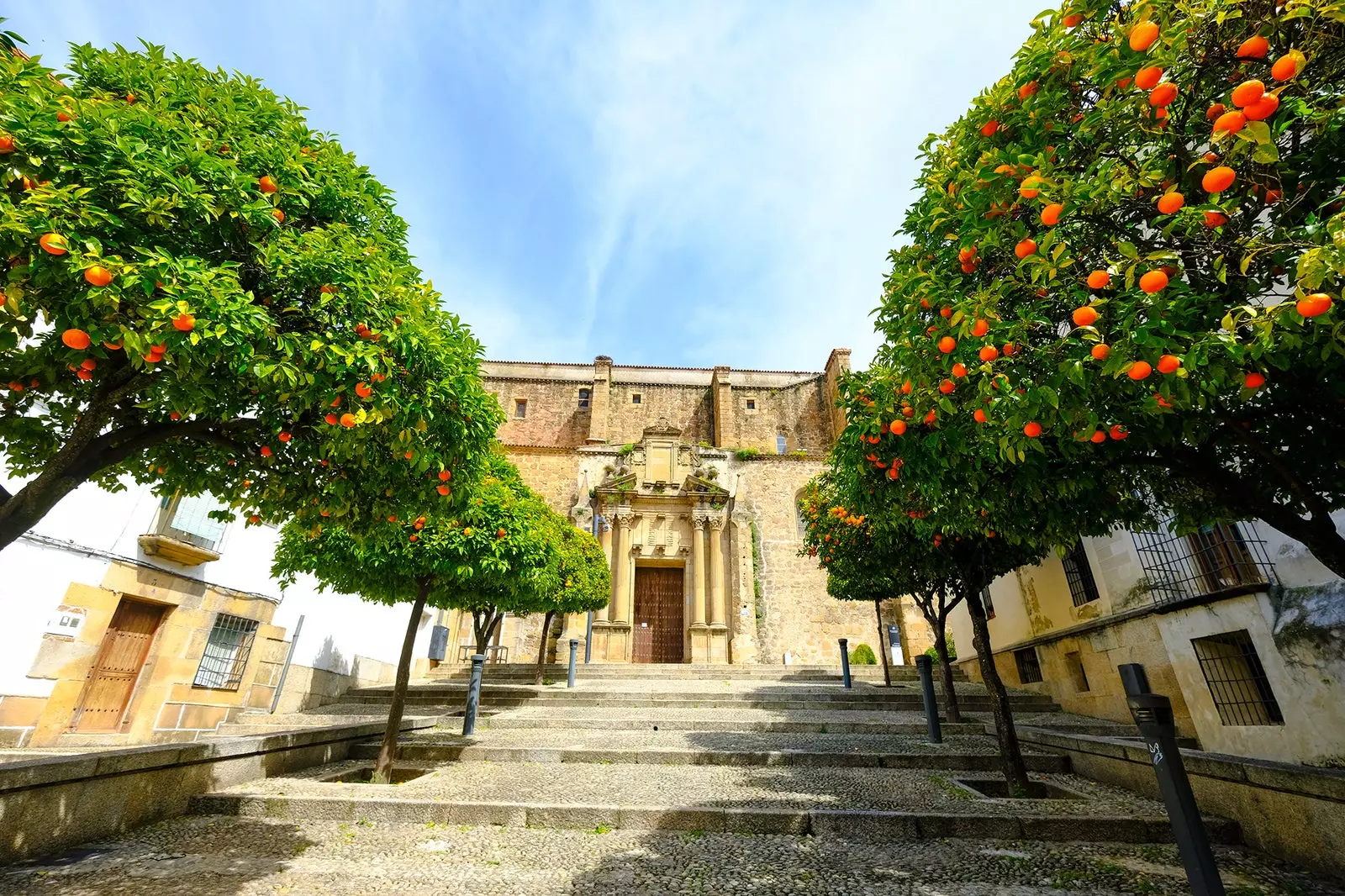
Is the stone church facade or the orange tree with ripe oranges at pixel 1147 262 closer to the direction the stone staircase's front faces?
the orange tree with ripe oranges

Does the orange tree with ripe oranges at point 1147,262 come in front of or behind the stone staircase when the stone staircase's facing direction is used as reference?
in front

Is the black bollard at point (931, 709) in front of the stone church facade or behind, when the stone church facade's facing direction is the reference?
in front

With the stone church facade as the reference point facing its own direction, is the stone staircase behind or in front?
in front

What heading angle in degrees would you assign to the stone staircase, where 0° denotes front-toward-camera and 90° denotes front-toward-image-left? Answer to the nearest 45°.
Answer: approximately 0°

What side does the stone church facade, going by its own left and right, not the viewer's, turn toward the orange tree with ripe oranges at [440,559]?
front

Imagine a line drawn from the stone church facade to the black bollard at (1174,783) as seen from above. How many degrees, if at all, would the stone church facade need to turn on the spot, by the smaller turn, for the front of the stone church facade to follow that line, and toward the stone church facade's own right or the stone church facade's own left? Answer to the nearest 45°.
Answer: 0° — it already faces it

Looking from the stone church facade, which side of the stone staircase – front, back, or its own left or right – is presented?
back

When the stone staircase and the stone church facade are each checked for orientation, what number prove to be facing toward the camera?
2
